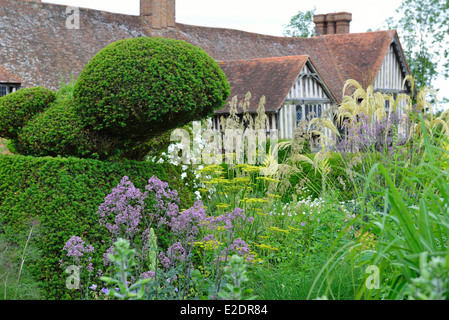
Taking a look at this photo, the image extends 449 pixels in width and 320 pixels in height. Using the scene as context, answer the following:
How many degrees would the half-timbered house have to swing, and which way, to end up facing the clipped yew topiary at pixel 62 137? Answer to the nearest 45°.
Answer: approximately 45° to its right

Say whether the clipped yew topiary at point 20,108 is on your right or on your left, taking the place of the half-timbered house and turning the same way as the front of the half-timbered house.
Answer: on your right

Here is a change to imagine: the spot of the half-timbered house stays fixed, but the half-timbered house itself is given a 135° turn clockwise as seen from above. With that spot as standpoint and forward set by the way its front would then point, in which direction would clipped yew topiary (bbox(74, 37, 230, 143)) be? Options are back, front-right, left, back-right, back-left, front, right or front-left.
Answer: left

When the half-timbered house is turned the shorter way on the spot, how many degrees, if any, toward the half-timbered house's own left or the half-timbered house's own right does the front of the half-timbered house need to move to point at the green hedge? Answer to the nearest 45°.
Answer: approximately 45° to the half-timbered house's own right

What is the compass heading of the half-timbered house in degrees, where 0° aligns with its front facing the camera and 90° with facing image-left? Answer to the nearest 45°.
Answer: approximately 315°
